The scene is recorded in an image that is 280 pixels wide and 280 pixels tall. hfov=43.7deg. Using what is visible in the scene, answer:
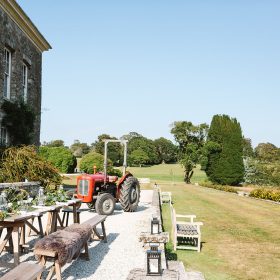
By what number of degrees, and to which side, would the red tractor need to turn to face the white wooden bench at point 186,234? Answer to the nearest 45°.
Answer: approximately 90° to its left

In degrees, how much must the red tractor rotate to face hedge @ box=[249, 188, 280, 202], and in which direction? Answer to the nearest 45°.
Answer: approximately 180°

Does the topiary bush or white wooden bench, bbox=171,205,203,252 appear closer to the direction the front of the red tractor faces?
the white wooden bench

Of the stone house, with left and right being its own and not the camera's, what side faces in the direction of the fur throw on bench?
right

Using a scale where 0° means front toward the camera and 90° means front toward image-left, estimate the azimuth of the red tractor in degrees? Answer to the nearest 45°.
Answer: approximately 45°

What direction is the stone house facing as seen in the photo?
to the viewer's right

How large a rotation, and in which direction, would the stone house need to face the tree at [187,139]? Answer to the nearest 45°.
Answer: approximately 45° to its left

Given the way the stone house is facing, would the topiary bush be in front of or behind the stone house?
in front
